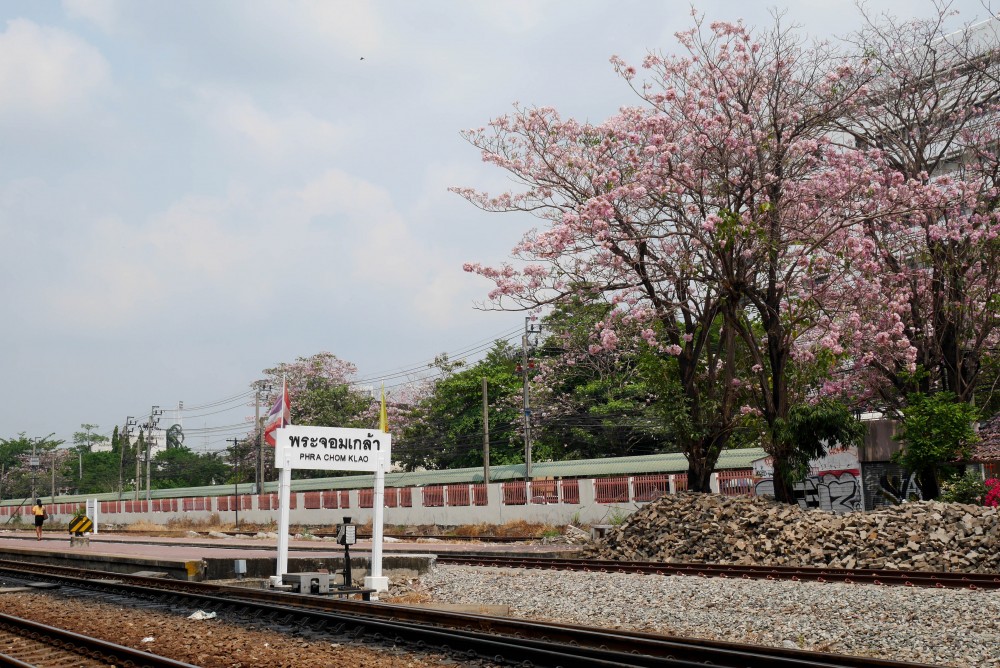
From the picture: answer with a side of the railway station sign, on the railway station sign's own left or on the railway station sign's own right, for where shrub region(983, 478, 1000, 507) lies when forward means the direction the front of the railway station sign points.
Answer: on the railway station sign's own left

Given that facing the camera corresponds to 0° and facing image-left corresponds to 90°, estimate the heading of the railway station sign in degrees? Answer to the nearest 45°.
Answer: approximately 0°

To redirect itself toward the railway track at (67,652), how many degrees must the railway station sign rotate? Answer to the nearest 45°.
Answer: approximately 45° to its right

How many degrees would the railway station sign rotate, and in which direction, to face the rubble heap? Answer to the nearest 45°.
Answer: approximately 90° to its left

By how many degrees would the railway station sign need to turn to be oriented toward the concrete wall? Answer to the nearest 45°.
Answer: approximately 180°

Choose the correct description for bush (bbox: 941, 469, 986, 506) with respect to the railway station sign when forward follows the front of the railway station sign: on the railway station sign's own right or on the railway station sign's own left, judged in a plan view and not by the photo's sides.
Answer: on the railway station sign's own left

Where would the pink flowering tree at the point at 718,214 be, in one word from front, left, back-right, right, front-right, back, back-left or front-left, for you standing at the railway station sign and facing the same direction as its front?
back-left
